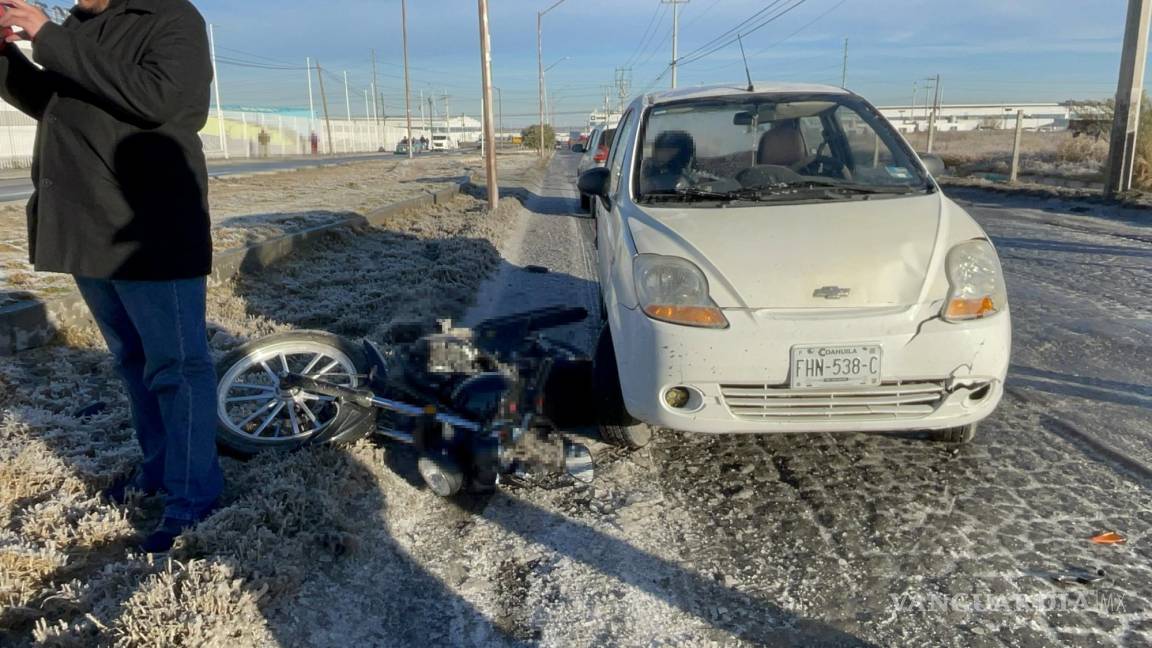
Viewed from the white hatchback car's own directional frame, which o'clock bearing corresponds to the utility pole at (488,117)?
The utility pole is roughly at 5 o'clock from the white hatchback car.

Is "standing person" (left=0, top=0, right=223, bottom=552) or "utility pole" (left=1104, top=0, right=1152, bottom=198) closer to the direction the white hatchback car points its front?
the standing person

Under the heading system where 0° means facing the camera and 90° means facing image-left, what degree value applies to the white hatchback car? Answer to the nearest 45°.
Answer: approximately 0°

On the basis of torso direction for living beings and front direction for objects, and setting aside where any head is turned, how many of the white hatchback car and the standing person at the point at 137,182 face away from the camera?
0

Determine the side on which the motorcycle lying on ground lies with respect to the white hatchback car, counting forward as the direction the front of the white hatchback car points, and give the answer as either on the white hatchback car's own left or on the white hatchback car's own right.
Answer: on the white hatchback car's own right

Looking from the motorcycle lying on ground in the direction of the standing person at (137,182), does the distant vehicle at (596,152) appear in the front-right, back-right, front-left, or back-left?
back-right

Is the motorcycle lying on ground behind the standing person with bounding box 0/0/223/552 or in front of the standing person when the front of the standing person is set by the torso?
behind

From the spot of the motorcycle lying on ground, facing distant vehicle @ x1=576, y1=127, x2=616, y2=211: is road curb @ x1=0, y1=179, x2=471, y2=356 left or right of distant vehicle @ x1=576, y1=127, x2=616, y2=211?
left

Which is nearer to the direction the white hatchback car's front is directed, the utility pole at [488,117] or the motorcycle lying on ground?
the motorcycle lying on ground
